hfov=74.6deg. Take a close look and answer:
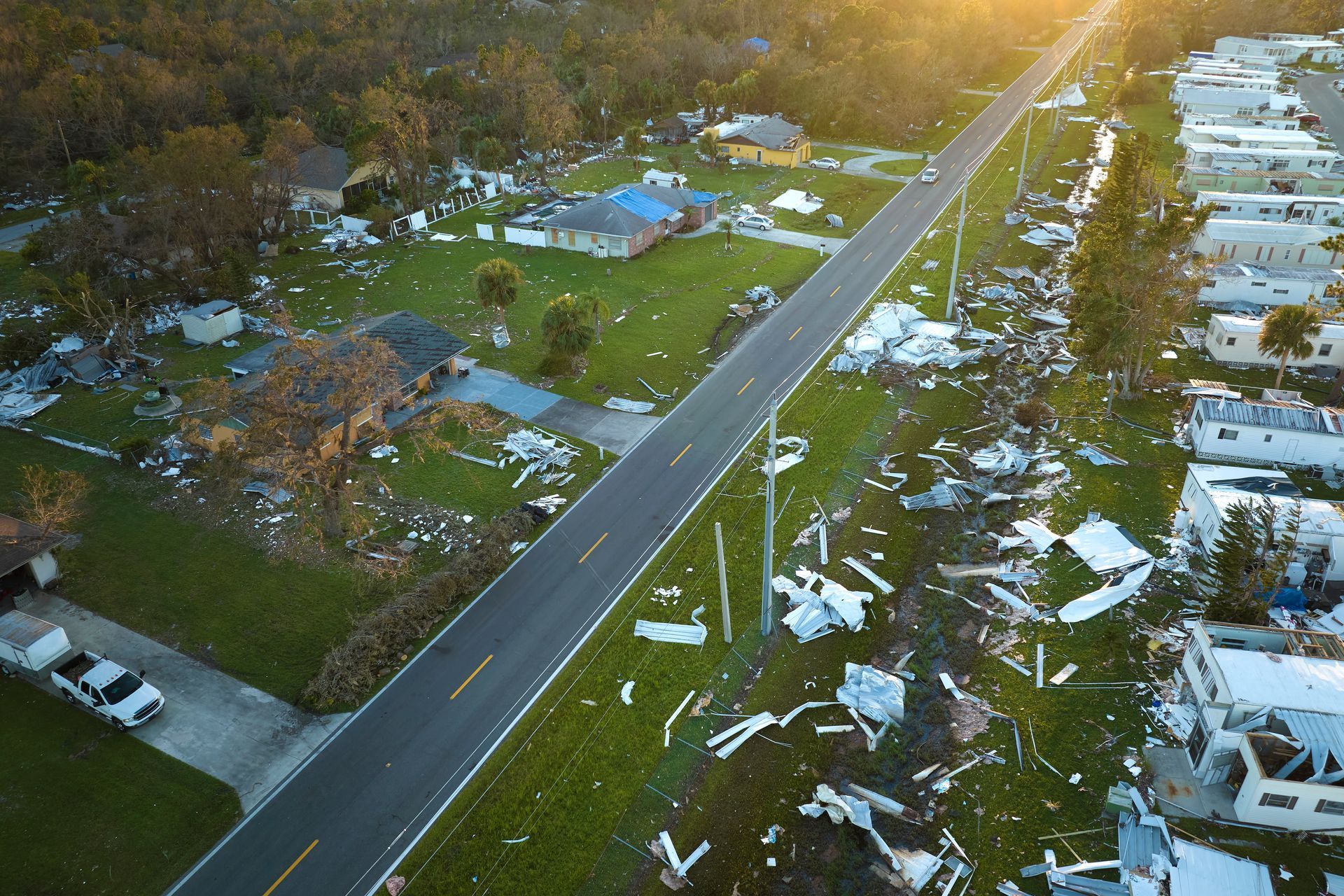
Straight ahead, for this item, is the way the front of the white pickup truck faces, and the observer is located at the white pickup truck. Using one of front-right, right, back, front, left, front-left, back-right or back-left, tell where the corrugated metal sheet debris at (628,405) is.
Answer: front-left

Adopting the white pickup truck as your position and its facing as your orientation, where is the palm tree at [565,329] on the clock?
The palm tree is roughly at 10 o'clock from the white pickup truck.

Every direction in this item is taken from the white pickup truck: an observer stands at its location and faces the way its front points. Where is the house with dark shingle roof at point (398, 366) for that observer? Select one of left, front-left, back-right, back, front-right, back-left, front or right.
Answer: left

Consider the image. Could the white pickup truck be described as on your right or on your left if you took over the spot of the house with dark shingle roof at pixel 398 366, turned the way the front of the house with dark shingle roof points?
on your right

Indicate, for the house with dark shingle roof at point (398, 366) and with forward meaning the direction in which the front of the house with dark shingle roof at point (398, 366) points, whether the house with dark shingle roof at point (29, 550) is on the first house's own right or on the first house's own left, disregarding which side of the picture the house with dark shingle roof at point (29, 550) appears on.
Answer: on the first house's own right

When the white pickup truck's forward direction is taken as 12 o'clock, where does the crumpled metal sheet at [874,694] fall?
The crumpled metal sheet is roughly at 12 o'clock from the white pickup truck.

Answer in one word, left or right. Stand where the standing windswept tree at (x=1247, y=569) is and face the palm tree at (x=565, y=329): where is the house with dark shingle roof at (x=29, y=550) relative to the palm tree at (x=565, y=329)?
left

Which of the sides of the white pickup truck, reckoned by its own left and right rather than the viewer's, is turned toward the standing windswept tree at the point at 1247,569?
front

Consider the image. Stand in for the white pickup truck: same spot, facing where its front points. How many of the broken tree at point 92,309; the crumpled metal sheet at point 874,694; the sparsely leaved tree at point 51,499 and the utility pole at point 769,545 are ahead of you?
2

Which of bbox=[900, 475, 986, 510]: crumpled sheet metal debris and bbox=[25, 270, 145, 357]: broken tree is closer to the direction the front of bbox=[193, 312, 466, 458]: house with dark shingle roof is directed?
the crumpled sheet metal debris

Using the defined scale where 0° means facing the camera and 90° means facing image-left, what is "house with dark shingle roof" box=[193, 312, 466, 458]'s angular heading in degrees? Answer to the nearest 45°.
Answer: approximately 315°

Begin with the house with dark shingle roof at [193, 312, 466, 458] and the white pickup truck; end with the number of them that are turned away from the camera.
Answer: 0

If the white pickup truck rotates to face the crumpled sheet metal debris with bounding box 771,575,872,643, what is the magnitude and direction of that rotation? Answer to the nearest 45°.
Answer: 0° — it already faces it
